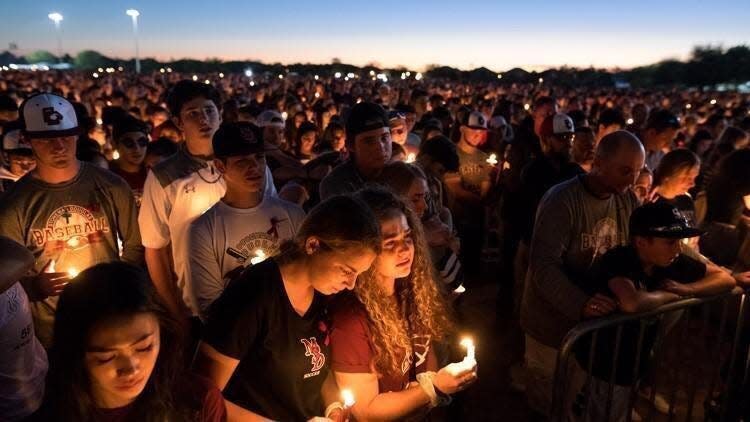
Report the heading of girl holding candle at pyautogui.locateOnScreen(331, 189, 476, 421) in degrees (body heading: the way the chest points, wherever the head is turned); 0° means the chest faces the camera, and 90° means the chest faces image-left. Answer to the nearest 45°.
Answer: approximately 315°

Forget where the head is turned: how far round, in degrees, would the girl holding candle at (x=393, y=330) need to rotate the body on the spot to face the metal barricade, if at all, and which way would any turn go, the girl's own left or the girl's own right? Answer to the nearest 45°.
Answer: approximately 90° to the girl's own left

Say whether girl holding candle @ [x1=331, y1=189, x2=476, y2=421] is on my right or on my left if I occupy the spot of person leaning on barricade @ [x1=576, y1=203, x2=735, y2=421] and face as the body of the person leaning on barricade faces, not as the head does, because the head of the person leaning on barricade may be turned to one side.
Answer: on my right

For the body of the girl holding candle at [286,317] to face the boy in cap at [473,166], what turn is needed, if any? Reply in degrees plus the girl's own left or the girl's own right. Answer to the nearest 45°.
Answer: approximately 90° to the girl's own left

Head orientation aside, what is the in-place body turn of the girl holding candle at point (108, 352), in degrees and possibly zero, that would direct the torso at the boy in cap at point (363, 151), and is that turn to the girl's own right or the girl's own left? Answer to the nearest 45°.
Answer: approximately 135° to the girl's own left

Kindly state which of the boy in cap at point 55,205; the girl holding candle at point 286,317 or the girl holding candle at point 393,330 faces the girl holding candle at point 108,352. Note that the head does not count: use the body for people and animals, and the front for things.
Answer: the boy in cap

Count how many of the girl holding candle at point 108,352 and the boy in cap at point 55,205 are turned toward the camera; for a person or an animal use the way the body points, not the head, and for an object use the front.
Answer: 2

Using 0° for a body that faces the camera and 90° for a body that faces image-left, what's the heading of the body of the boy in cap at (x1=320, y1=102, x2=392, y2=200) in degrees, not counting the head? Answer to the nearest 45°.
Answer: approximately 315°

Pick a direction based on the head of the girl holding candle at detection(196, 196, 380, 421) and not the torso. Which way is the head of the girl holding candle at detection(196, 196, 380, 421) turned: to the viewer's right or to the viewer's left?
to the viewer's right

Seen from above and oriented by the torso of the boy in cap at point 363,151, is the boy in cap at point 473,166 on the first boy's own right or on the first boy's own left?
on the first boy's own left

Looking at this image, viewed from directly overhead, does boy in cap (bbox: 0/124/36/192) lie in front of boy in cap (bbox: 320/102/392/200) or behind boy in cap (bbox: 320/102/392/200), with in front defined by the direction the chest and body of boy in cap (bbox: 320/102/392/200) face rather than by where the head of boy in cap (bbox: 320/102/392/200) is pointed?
behind

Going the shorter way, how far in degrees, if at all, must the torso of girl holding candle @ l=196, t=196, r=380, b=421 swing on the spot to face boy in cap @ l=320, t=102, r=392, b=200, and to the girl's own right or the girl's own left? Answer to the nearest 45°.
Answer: approximately 135° to the girl's own left

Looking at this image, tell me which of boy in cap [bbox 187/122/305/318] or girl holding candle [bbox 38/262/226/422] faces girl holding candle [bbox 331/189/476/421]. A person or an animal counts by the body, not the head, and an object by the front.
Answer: the boy in cap

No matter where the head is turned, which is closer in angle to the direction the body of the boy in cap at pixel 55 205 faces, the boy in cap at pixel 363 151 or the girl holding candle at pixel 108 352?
the girl holding candle

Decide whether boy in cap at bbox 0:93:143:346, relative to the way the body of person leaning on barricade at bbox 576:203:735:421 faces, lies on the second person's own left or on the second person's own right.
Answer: on the second person's own right
